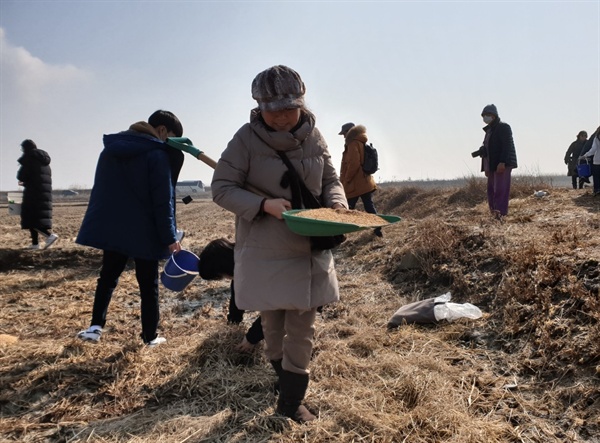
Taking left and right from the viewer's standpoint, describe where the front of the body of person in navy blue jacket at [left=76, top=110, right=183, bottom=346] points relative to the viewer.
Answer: facing away from the viewer and to the right of the viewer

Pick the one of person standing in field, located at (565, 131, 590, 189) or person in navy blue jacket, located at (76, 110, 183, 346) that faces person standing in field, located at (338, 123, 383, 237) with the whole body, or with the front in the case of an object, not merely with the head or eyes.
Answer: the person in navy blue jacket

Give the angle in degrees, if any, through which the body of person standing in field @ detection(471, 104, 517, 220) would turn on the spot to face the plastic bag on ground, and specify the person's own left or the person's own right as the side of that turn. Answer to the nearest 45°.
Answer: approximately 45° to the person's own left

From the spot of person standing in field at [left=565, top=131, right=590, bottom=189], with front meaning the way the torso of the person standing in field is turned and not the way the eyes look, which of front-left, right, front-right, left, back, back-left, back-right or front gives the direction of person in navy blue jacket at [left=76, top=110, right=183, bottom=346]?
right

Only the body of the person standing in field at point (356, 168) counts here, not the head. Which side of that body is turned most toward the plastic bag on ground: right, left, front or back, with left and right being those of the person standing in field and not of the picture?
left

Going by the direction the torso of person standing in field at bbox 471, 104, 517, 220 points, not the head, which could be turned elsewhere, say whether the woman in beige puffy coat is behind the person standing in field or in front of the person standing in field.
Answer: in front

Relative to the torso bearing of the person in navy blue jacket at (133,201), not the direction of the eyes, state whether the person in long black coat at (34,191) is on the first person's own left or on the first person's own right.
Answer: on the first person's own left

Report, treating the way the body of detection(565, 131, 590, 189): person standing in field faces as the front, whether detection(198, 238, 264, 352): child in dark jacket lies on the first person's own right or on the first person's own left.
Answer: on the first person's own right

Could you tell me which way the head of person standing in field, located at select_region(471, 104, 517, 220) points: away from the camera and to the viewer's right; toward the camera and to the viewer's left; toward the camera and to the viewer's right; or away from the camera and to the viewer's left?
toward the camera and to the viewer's left

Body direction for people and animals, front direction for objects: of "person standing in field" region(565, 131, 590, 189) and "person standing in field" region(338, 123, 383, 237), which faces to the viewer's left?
"person standing in field" region(338, 123, 383, 237)

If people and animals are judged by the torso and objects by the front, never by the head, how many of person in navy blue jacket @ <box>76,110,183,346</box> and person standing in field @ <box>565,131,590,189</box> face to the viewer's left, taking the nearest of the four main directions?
0

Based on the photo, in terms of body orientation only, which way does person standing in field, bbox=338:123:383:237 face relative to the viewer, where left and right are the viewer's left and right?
facing to the left of the viewer

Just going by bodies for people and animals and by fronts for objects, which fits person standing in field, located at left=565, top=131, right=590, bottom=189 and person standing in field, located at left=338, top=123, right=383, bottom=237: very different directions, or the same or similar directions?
very different directions
